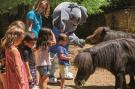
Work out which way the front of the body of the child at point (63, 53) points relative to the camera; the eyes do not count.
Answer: to the viewer's right

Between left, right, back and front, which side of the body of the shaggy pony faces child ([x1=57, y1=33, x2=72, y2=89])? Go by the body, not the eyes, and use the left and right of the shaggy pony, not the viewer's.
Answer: front

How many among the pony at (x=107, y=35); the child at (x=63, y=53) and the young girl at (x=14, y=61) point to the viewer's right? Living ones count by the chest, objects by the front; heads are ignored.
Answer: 2

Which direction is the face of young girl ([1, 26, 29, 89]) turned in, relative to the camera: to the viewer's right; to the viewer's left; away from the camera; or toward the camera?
to the viewer's right

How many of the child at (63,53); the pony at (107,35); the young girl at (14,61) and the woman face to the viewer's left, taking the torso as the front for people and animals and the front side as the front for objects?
1

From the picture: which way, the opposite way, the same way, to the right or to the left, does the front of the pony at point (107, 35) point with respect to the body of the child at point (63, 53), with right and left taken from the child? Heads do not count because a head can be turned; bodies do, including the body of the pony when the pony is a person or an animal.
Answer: the opposite way

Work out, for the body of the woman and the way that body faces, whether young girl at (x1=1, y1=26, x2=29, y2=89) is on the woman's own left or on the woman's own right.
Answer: on the woman's own right

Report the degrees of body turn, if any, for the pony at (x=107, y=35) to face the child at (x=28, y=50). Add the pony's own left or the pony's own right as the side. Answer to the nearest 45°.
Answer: approximately 45° to the pony's own left

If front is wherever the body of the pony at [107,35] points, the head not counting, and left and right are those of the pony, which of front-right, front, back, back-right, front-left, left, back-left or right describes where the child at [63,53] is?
front-left

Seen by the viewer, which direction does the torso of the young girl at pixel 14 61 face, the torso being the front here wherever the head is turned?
to the viewer's right

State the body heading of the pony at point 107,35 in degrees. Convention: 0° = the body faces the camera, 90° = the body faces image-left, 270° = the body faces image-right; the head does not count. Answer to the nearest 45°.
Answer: approximately 90°

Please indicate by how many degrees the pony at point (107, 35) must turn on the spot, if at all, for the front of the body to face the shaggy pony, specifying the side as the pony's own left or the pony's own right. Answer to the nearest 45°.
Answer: approximately 90° to the pony's own left

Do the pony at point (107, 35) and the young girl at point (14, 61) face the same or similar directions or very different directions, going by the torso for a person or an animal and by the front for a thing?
very different directions

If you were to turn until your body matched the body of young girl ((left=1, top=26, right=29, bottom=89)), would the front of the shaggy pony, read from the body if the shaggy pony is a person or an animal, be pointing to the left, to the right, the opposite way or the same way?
the opposite way

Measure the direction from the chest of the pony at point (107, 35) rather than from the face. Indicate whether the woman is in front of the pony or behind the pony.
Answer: in front

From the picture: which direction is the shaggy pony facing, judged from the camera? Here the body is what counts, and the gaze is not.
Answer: to the viewer's left

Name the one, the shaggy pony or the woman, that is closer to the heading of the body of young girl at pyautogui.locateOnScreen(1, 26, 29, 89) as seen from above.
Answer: the shaggy pony

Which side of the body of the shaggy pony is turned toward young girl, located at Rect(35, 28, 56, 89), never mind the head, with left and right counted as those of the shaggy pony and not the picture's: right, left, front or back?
front
